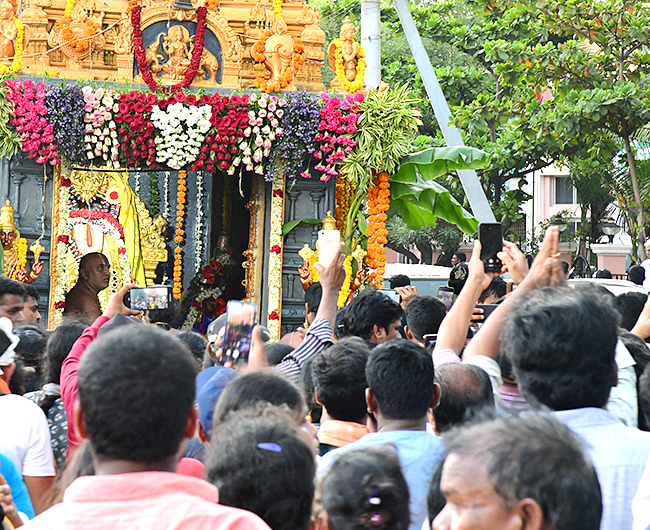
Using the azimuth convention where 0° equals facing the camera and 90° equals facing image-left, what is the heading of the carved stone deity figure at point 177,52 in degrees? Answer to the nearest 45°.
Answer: approximately 0°

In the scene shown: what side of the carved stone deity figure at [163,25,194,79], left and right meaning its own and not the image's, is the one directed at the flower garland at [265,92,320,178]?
left

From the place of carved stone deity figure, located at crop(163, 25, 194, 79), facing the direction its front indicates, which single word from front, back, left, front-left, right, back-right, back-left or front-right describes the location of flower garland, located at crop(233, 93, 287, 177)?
front-left

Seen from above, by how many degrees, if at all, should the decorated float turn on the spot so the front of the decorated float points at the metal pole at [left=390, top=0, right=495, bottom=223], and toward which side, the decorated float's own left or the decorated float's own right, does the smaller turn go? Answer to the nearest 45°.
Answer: approximately 135° to the decorated float's own left

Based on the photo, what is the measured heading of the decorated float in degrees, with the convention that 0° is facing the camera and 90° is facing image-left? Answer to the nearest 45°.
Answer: approximately 0°

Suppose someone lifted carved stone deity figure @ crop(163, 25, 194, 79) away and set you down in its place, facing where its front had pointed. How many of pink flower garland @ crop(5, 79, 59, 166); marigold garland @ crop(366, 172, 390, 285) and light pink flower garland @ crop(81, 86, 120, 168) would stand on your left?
1
